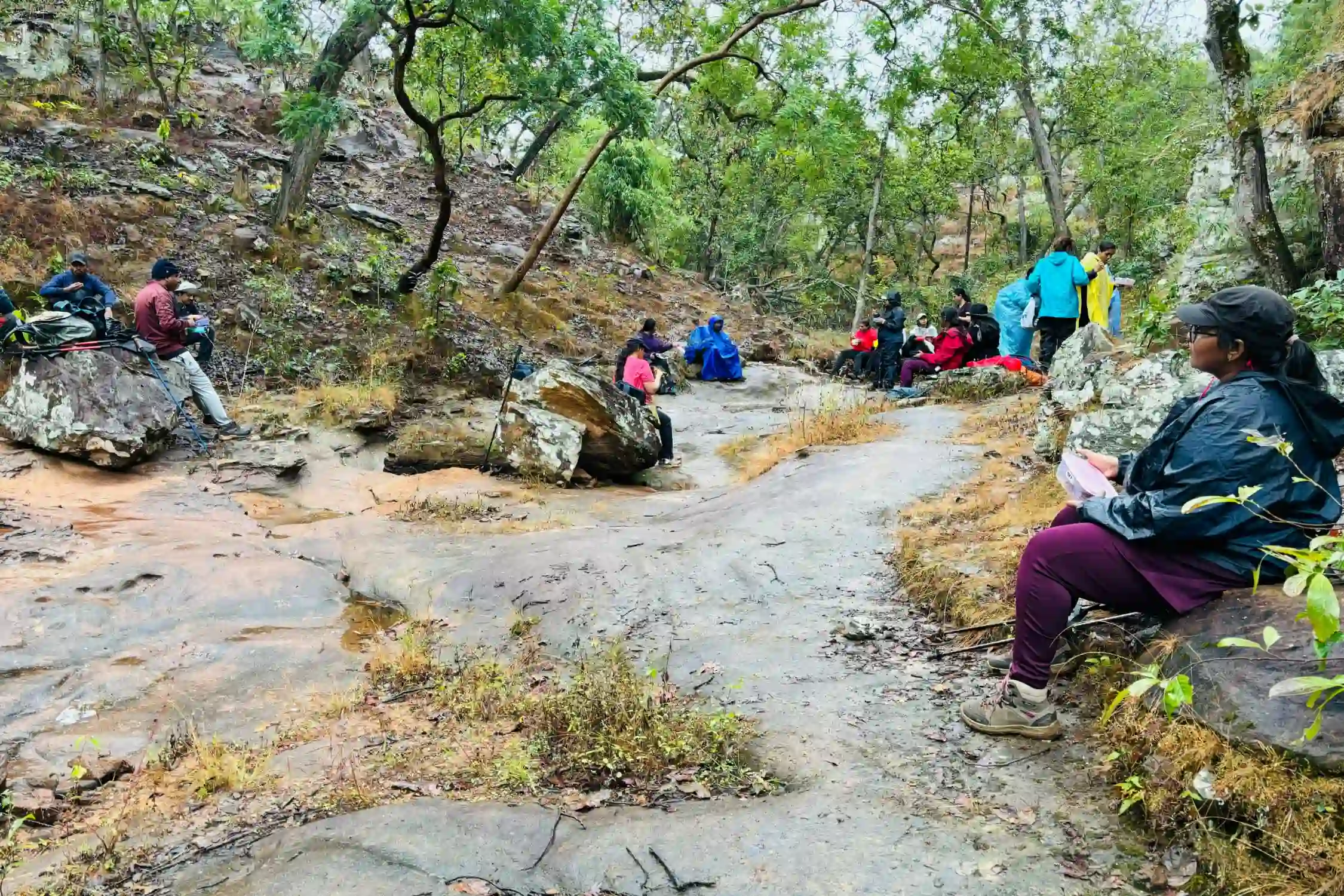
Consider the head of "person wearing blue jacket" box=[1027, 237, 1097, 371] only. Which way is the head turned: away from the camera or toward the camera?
away from the camera

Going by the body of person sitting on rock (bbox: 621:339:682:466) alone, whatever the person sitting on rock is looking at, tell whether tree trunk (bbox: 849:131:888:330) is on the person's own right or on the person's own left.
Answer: on the person's own left

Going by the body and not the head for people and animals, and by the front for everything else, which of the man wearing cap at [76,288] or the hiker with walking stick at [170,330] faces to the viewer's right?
the hiker with walking stick

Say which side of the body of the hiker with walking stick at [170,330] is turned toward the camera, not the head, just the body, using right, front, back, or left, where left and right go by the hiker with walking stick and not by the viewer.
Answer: right

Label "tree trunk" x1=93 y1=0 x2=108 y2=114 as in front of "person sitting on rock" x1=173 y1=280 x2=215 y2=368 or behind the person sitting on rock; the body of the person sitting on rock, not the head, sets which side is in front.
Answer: behind

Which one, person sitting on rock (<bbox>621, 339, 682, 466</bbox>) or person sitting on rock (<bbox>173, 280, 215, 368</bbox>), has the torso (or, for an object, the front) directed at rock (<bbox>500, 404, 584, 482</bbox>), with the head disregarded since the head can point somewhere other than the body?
person sitting on rock (<bbox>173, 280, 215, 368</bbox>)

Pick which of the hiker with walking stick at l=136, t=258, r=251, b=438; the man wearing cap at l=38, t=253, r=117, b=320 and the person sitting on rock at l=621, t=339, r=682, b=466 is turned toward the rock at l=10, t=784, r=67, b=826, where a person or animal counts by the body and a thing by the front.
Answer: the man wearing cap

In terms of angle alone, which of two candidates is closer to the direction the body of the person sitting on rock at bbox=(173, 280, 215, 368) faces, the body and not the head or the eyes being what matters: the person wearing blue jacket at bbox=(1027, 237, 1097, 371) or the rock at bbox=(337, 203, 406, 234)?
the person wearing blue jacket

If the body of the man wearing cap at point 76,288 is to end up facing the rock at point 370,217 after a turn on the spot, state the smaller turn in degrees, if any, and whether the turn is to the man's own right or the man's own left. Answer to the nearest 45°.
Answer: approximately 135° to the man's own left

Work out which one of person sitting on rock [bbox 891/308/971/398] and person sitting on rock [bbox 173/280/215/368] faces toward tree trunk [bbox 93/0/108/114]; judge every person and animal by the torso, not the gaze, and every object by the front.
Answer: person sitting on rock [bbox 891/308/971/398]

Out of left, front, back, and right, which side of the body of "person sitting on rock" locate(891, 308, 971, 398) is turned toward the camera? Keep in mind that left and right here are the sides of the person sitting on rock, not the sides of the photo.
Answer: left

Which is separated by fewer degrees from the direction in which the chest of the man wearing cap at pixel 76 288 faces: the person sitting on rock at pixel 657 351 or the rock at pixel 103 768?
the rock

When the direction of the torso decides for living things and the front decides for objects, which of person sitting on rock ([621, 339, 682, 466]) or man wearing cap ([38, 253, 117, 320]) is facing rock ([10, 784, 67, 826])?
the man wearing cap

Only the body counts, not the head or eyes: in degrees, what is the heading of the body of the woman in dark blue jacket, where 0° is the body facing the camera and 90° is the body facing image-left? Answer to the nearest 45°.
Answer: approximately 90°
